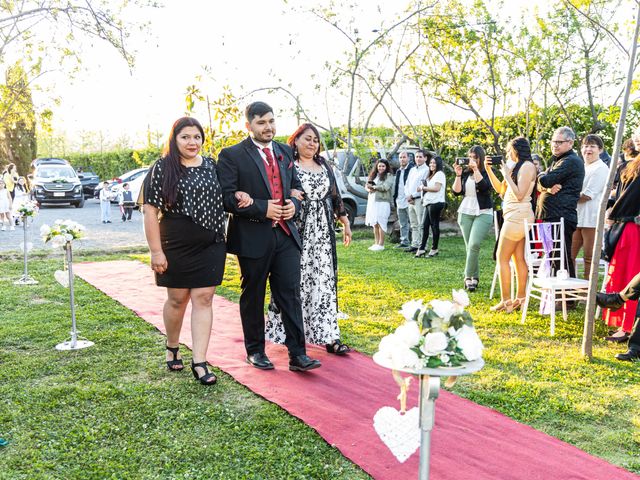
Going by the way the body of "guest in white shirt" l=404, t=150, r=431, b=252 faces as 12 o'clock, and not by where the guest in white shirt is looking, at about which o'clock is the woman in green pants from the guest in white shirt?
The woman in green pants is roughly at 10 o'clock from the guest in white shirt.

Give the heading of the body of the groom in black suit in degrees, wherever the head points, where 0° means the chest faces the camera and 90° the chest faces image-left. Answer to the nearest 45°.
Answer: approximately 315°

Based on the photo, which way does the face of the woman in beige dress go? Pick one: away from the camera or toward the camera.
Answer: away from the camera

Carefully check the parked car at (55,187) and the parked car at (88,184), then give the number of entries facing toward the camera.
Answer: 2

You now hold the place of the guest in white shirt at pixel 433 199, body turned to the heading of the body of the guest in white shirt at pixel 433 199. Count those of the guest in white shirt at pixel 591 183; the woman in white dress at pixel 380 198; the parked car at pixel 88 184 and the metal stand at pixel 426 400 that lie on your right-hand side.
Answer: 2

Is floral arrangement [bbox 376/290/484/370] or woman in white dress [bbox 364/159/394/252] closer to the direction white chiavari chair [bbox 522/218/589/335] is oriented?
the floral arrangement
